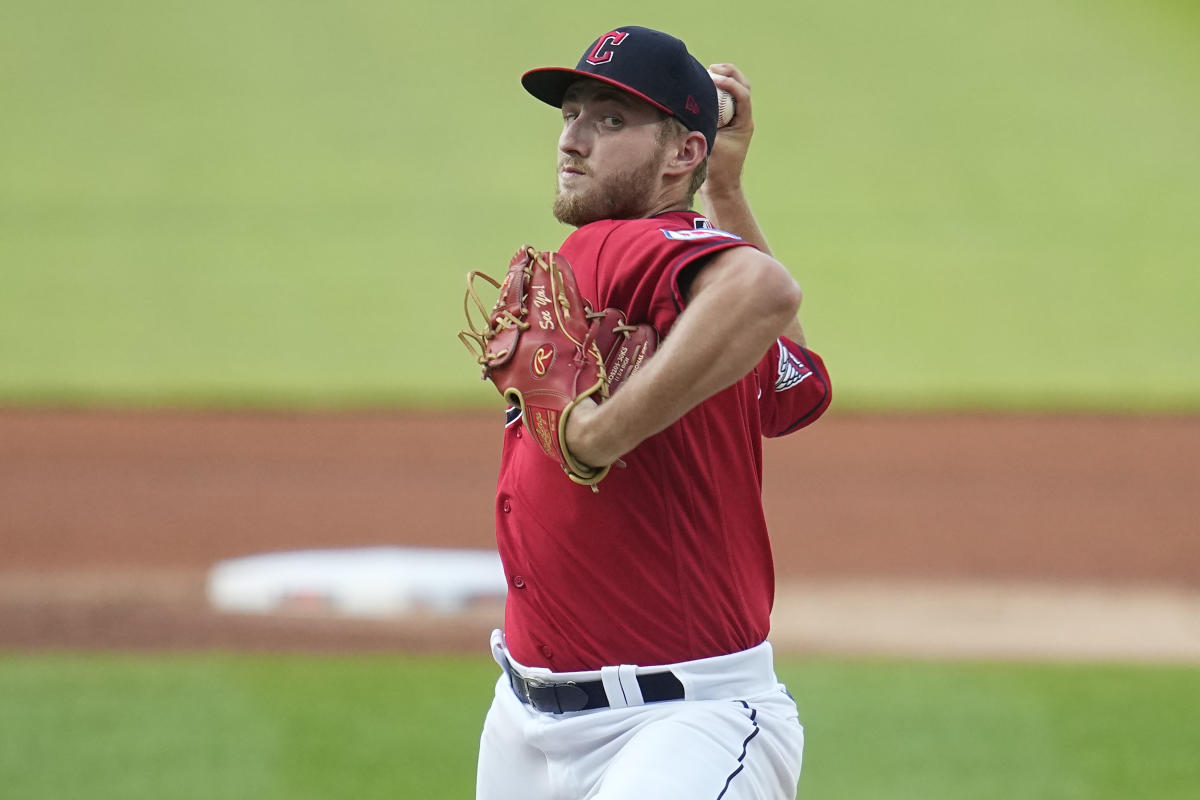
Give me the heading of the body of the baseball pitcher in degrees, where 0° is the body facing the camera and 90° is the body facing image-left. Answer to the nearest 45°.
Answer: approximately 45°
